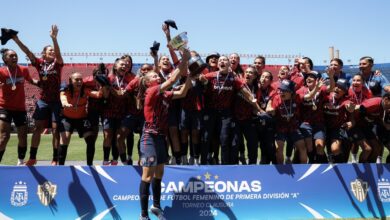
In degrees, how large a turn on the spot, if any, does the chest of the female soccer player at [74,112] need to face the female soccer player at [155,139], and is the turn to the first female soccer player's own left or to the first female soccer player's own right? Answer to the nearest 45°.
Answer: approximately 45° to the first female soccer player's own left

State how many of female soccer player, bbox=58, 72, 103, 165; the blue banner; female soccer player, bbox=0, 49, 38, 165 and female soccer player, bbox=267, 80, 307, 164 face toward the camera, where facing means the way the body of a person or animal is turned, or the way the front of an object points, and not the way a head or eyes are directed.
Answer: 4

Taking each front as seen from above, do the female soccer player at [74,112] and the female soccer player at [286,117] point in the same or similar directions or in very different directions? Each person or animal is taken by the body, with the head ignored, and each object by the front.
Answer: same or similar directions

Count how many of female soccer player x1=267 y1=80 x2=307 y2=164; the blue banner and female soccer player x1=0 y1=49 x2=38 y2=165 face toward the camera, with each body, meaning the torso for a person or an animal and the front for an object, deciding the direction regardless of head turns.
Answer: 3

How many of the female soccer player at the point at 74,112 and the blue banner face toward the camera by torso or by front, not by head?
2

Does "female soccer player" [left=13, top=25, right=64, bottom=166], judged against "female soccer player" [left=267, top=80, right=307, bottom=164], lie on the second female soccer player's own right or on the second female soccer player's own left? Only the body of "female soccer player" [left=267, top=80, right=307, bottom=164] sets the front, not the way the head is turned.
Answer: on the second female soccer player's own right

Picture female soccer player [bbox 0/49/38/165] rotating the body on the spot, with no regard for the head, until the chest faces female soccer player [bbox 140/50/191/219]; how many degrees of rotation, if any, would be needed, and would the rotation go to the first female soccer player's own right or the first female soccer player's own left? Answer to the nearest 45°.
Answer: approximately 45° to the first female soccer player's own left

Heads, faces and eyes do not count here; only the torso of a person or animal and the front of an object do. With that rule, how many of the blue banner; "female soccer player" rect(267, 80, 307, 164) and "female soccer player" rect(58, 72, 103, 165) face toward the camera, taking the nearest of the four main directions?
3

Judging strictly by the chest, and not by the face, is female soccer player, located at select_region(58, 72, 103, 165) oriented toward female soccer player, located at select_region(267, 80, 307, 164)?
no

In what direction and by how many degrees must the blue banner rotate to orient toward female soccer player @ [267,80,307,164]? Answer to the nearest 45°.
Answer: approximately 135° to its left

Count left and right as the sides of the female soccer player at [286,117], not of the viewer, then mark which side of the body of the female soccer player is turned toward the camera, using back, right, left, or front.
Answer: front

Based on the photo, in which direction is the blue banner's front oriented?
toward the camera

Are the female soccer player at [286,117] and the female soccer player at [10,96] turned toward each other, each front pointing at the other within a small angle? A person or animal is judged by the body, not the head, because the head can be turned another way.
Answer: no

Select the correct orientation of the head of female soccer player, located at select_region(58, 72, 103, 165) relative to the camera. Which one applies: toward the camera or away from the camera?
toward the camera

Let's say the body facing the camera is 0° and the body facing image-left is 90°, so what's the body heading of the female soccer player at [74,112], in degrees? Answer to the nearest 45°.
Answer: approximately 0°

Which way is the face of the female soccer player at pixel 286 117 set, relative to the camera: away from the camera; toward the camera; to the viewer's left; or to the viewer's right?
toward the camera
